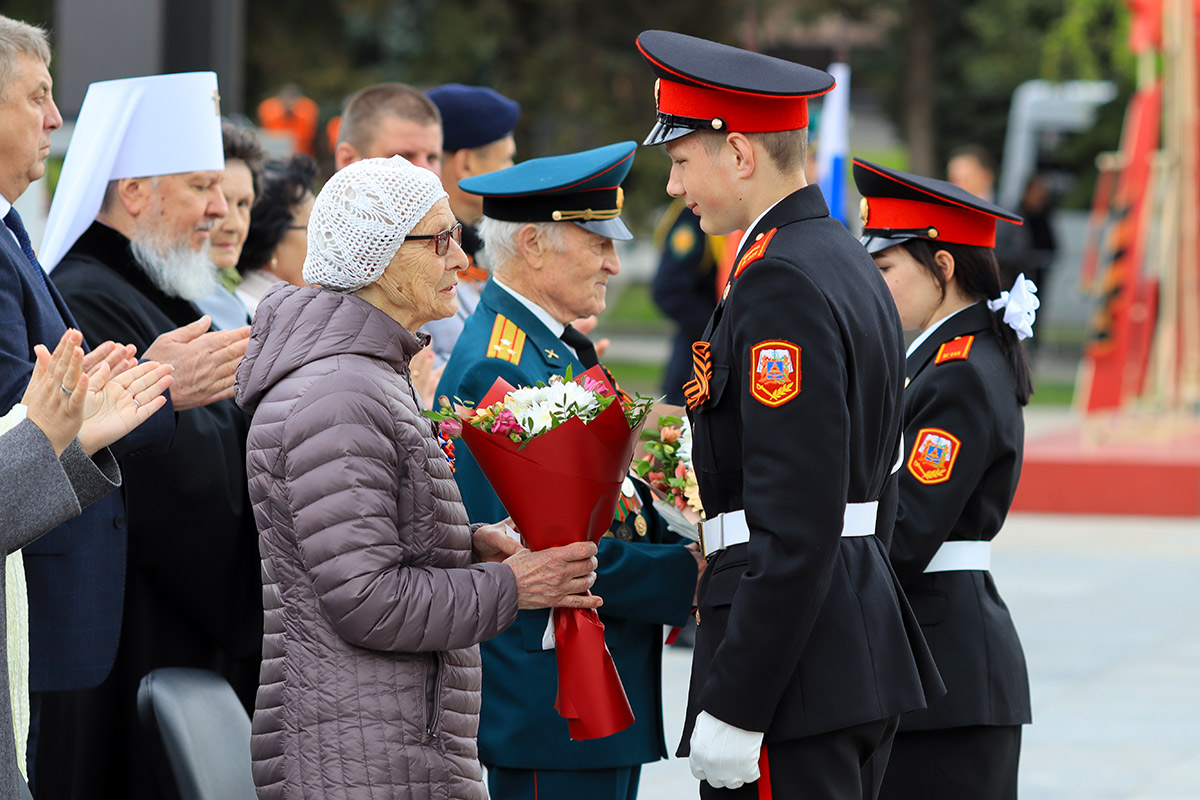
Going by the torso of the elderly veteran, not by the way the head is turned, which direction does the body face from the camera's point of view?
to the viewer's right

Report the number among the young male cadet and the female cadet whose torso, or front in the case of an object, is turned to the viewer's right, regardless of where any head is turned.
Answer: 0

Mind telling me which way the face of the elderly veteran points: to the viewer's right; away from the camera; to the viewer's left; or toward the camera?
to the viewer's right

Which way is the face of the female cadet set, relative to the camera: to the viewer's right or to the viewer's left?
to the viewer's left

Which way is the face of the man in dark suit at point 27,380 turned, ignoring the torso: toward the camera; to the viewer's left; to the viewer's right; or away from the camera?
to the viewer's right

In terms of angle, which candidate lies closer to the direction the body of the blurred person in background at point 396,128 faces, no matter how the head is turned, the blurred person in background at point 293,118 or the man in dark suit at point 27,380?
the man in dark suit

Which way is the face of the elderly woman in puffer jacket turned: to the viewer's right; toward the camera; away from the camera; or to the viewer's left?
to the viewer's right

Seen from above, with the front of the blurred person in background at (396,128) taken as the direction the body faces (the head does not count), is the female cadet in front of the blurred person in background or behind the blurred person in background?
in front

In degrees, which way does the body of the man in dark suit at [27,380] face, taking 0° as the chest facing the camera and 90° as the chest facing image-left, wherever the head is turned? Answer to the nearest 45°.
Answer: approximately 270°
